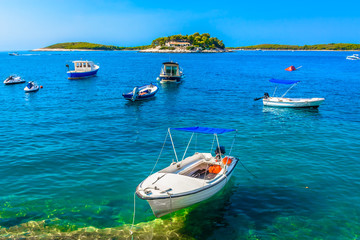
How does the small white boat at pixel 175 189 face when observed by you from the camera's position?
facing the viewer and to the left of the viewer

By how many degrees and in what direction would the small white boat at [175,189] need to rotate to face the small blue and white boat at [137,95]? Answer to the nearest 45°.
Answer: approximately 135° to its right
